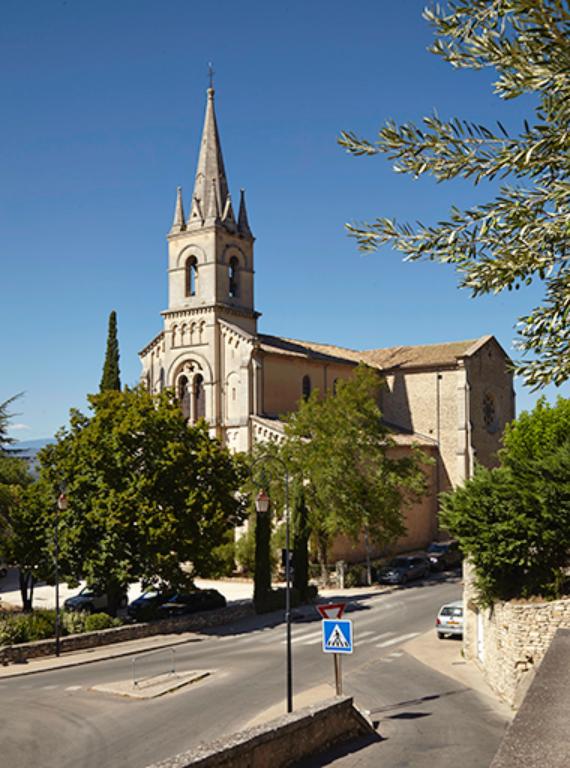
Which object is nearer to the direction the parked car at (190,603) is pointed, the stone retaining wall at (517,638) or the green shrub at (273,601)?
the stone retaining wall

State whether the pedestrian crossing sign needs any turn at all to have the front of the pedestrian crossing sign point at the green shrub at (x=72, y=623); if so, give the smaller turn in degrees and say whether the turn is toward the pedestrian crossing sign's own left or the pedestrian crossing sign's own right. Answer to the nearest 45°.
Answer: approximately 135° to the pedestrian crossing sign's own right

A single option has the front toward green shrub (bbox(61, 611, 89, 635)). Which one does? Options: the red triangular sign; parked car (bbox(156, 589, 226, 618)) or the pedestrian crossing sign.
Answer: the parked car

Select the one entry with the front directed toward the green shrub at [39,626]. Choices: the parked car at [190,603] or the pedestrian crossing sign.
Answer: the parked car

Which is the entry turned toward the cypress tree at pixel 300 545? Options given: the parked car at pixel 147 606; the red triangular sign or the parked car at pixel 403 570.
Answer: the parked car at pixel 403 570

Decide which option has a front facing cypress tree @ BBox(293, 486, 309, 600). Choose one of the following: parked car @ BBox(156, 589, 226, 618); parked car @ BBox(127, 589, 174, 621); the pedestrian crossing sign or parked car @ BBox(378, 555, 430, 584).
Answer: parked car @ BBox(378, 555, 430, 584)

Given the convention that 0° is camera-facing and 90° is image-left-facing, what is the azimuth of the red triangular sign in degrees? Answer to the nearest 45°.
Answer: approximately 0°

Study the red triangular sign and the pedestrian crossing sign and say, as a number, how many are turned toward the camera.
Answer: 2

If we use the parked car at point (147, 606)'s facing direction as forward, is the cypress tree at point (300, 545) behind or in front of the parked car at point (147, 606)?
behind

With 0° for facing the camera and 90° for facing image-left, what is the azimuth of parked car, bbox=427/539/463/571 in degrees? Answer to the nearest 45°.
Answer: approximately 45°
